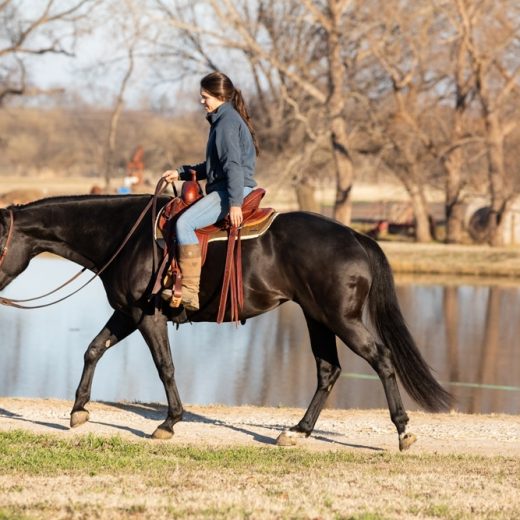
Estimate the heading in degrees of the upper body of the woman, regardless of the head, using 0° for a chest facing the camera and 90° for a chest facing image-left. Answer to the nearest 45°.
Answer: approximately 90°

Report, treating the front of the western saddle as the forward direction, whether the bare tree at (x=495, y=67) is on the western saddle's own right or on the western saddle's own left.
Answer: on the western saddle's own right

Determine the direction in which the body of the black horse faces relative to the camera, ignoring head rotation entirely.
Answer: to the viewer's left

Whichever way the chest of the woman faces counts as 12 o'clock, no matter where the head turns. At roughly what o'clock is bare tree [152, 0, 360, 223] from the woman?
The bare tree is roughly at 3 o'clock from the woman.

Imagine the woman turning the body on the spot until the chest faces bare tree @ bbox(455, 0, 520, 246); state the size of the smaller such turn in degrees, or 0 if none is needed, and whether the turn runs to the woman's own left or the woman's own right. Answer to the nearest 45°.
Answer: approximately 90° to the woman's own right

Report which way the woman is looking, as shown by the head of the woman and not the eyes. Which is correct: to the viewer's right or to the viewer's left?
to the viewer's left

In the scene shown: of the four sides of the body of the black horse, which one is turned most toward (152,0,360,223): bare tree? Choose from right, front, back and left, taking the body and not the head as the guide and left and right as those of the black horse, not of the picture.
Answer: right

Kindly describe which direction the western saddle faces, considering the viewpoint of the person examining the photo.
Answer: facing to the left of the viewer
